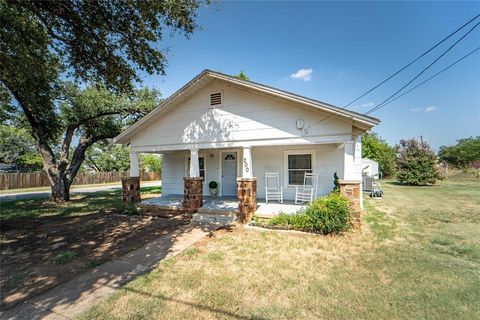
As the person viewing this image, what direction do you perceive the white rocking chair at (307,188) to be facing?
facing the viewer and to the left of the viewer

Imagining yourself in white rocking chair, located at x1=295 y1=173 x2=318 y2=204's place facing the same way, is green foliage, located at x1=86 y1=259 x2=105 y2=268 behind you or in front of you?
in front

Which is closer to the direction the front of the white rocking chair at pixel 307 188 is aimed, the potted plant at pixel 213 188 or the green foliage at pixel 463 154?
the potted plant

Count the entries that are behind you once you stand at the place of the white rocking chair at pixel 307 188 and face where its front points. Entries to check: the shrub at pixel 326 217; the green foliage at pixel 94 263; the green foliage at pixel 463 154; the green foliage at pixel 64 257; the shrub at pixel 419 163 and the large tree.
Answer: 2

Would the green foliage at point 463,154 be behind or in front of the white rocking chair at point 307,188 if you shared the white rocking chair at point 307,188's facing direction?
behind

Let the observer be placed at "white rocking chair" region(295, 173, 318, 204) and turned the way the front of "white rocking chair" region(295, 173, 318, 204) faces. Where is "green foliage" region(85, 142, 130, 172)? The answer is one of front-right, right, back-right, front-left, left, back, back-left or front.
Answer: right

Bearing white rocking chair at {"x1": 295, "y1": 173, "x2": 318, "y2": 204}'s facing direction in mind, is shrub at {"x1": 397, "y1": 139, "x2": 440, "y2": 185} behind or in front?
behind

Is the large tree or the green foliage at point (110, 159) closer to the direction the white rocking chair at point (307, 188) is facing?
the large tree

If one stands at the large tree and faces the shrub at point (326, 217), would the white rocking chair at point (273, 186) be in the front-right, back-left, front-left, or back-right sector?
front-left

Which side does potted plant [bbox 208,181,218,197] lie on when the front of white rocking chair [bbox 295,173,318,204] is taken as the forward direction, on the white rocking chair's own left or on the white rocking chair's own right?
on the white rocking chair's own right

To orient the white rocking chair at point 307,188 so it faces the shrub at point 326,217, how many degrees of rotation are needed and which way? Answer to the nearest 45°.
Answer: approximately 45° to its left
